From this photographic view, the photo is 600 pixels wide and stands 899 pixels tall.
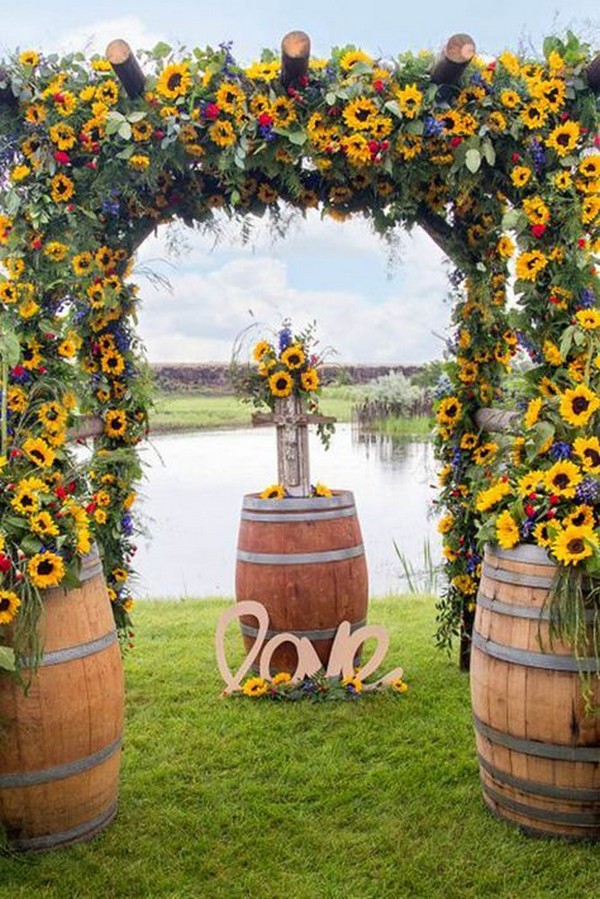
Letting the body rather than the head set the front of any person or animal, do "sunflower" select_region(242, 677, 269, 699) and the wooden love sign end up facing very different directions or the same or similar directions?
same or similar directions

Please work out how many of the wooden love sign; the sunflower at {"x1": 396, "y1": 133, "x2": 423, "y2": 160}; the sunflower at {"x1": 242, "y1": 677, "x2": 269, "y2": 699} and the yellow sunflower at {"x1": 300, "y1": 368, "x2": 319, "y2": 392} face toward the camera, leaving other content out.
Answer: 4

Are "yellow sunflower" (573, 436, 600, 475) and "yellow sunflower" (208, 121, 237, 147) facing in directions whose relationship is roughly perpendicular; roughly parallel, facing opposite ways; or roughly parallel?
roughly parallel

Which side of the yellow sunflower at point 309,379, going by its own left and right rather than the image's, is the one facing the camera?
front

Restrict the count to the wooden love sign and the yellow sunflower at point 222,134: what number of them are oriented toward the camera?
2

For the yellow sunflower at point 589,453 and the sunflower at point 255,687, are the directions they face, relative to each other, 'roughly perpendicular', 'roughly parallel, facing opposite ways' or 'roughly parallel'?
roughly parallel

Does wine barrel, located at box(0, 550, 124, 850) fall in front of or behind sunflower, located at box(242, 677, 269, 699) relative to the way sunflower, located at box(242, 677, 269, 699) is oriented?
in front

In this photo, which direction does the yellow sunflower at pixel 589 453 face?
toward the camera

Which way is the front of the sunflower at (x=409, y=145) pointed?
toward the camera
